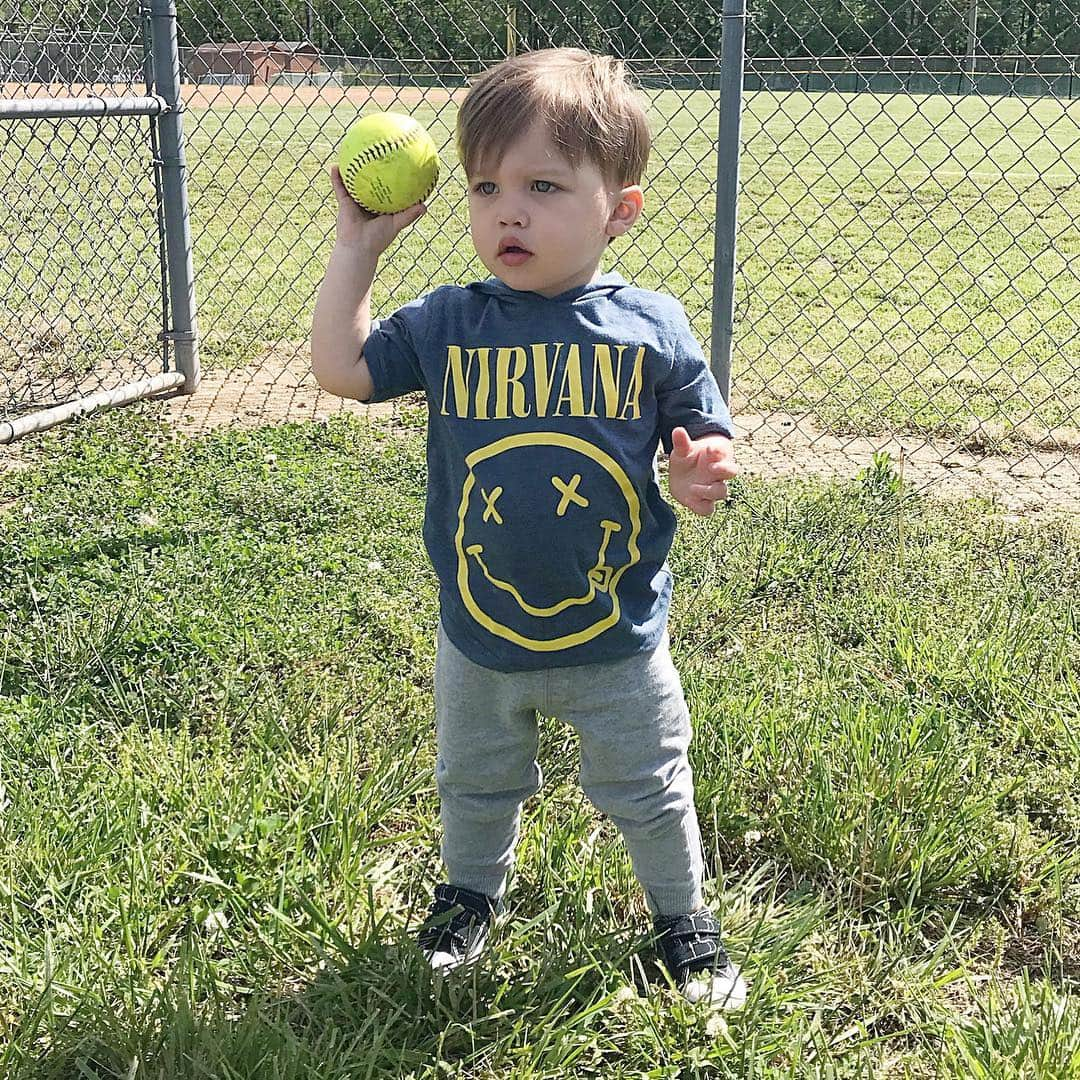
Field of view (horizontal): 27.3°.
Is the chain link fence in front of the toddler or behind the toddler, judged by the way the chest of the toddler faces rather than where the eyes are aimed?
behind

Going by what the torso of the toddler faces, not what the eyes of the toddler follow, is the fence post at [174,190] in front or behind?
behind

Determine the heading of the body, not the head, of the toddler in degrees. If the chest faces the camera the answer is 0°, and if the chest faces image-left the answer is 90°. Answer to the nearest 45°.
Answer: approximately 0°

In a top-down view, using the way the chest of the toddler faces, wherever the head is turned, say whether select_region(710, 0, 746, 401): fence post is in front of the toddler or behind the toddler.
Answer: behind
